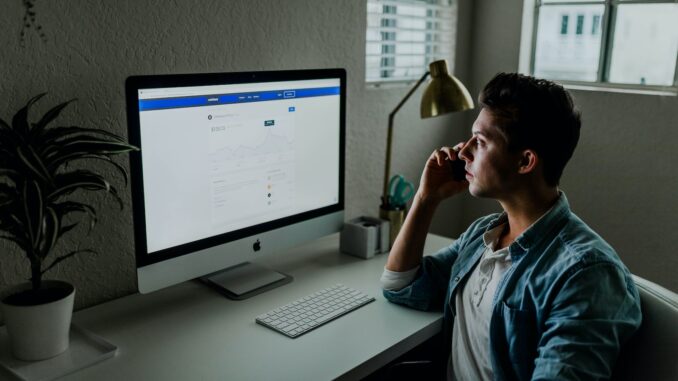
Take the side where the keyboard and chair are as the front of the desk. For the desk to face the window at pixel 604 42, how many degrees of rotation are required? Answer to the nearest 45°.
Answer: approximately 90° to its left

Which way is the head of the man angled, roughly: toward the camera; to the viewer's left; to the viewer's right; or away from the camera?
to the viewer's left

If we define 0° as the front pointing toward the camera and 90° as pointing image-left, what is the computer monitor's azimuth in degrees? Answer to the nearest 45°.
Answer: approximately 315°

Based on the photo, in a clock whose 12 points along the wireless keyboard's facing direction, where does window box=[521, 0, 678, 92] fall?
The window is roughly at 9 o'clock from the wireless keyboard.

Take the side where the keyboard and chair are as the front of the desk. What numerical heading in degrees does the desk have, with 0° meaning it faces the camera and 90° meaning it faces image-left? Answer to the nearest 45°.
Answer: approximately 315°
